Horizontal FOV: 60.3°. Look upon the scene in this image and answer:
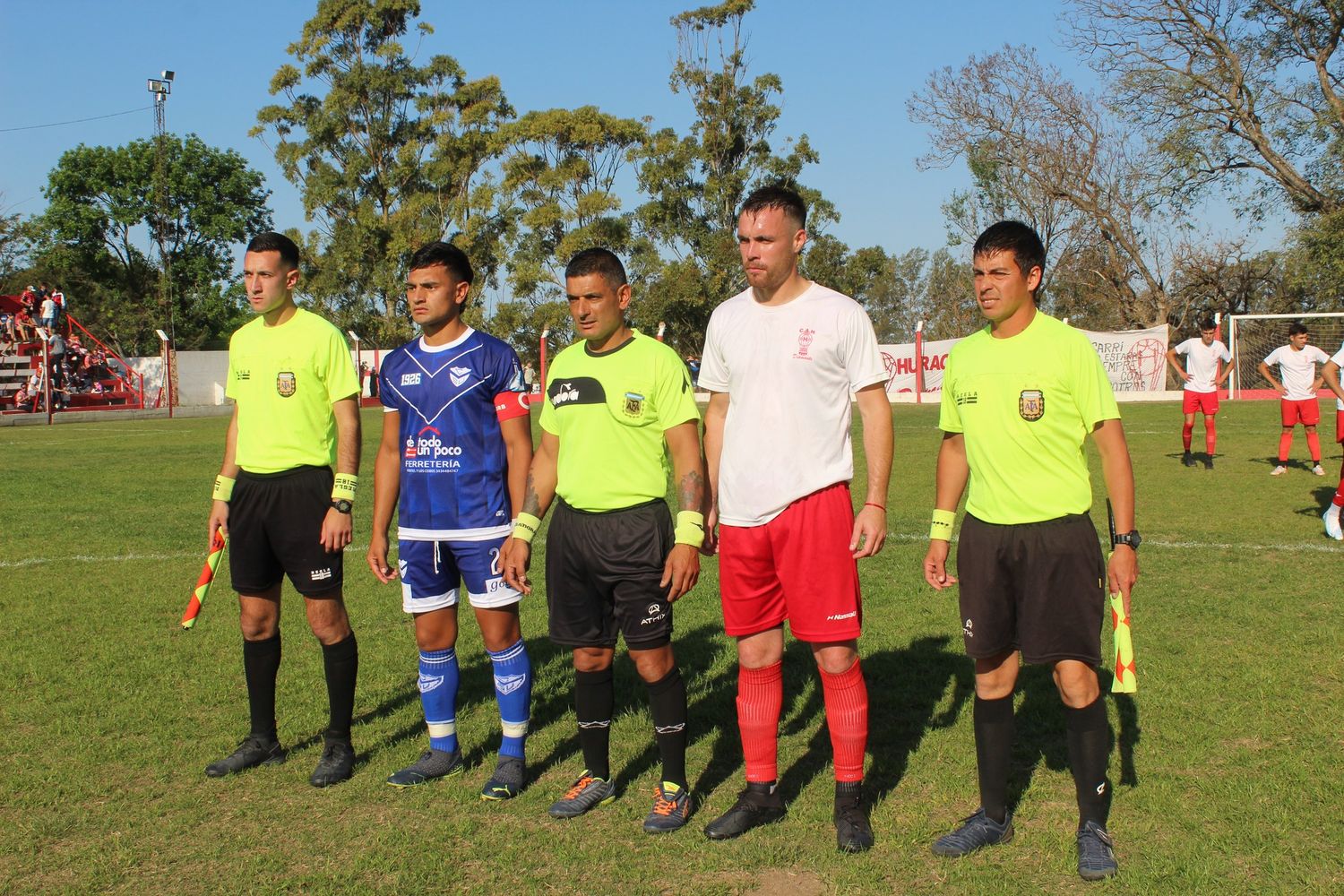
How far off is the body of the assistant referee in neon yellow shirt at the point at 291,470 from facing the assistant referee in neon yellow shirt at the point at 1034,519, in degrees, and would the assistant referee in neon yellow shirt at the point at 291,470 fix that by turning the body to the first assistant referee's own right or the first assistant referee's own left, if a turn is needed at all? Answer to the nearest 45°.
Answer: approximately 90° to the first assistant referee's own left

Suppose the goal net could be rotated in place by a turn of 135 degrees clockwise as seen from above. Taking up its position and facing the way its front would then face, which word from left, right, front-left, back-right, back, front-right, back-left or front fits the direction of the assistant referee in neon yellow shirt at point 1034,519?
back-left

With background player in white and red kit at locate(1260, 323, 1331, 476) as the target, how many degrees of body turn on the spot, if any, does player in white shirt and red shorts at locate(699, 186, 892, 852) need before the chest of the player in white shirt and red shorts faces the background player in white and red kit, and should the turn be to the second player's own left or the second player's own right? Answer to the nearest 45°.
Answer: approximately 180°

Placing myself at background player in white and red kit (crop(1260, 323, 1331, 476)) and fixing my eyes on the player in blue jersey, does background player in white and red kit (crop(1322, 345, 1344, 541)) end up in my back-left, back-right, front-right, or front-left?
front-left

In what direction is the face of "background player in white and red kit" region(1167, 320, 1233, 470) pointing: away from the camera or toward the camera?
toward the camera

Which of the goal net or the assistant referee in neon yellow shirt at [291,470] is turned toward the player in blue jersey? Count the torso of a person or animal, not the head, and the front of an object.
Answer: the goal net

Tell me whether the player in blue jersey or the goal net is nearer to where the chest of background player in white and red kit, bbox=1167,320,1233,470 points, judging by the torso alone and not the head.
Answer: the player in blue jersey

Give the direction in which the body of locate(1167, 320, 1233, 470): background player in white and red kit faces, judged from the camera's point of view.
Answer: toward the camera

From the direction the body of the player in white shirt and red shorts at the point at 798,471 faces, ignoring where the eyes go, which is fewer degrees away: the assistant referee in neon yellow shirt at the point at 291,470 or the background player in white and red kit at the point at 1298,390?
the assistant referee in neon yellow shirt

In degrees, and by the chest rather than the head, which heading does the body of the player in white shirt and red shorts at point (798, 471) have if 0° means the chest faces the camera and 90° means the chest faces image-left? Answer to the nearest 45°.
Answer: approximately 45°

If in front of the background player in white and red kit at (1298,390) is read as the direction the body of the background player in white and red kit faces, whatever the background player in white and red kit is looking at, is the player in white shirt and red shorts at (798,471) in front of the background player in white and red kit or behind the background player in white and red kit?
in front

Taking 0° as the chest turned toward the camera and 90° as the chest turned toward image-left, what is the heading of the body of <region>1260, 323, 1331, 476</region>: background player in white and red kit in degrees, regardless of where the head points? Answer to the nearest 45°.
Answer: approximately 0°

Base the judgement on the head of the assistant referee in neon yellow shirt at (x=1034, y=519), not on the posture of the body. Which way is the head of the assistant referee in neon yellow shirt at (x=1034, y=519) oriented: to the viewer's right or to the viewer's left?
to the viewer's left
